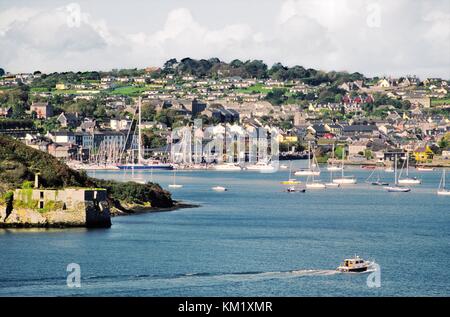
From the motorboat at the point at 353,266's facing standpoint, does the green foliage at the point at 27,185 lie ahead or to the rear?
to the rear

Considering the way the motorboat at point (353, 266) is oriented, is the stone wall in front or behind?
behind

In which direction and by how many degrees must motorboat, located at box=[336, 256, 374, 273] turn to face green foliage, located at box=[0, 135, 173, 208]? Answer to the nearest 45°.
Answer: approximately 135° to its left

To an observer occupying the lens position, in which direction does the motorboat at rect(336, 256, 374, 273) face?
facing to the right of the viewer
